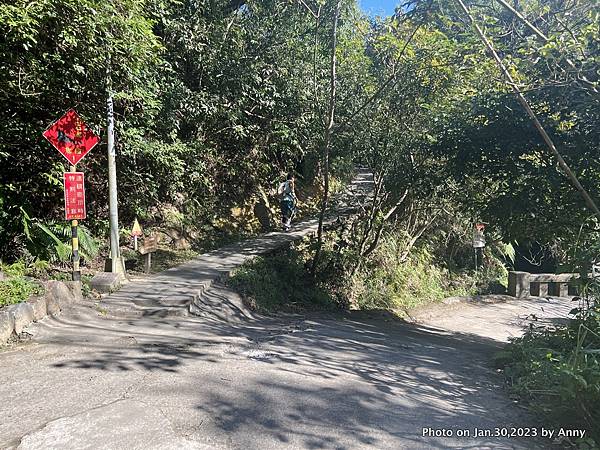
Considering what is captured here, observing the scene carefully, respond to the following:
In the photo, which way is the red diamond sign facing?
toward the camera

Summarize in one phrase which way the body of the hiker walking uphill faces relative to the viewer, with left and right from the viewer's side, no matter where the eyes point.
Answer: facing away from the viewer and to the right of the viewer

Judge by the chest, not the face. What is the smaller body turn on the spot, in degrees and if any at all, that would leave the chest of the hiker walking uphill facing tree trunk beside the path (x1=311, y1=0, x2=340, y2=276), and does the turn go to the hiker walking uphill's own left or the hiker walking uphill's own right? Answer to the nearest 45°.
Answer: approximately 135° to the hiker walking uphill's own right

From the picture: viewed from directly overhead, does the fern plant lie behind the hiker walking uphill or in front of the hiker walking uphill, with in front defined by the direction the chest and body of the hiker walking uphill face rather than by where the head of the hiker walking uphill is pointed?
behind

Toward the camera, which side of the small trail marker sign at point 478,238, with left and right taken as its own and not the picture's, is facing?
front

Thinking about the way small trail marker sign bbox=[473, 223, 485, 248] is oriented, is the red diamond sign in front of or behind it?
in front

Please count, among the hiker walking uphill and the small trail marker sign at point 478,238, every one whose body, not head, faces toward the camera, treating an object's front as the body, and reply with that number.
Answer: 1

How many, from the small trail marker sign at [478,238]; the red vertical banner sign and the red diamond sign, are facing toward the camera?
3

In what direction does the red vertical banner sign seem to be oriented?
toward the camera

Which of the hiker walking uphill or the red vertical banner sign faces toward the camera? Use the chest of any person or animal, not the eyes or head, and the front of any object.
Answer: the red vertical banner sign

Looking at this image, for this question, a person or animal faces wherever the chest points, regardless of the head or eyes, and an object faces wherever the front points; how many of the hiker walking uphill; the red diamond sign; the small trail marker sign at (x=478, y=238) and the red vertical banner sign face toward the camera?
3

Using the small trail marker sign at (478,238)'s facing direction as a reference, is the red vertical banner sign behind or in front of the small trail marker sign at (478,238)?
in front

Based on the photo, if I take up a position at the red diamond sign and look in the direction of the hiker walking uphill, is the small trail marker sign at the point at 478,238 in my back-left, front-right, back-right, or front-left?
front-right
